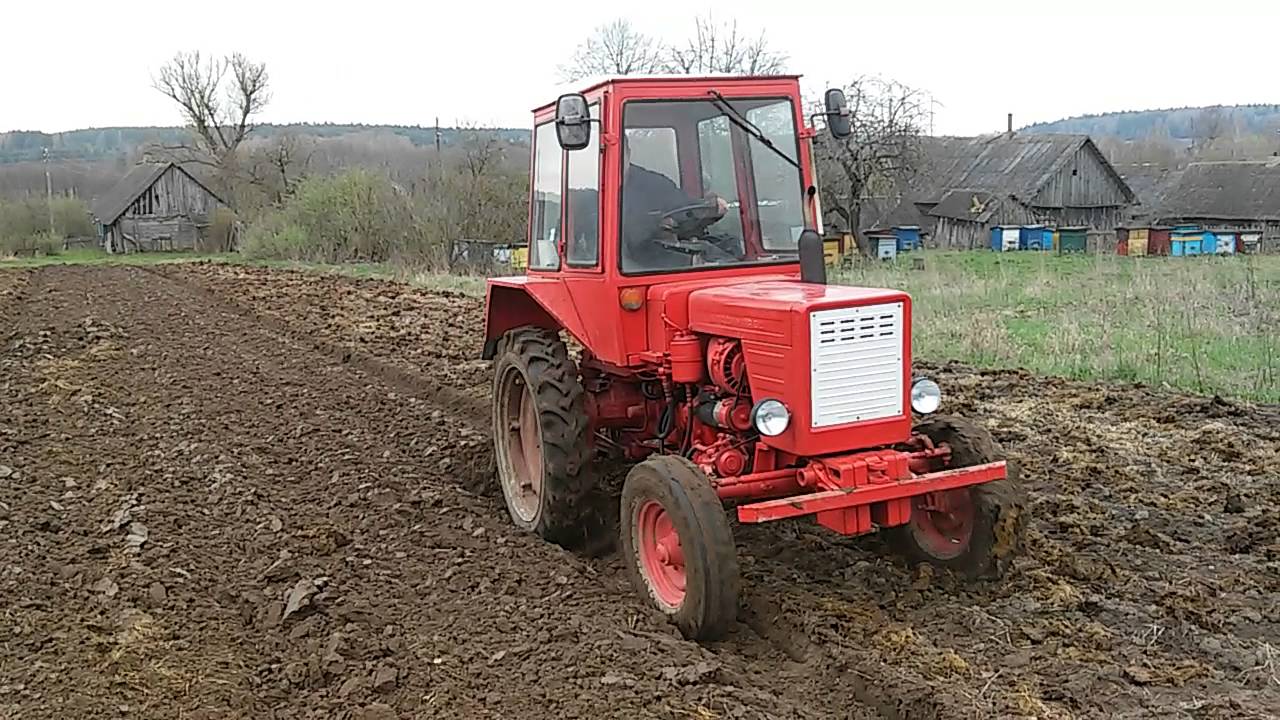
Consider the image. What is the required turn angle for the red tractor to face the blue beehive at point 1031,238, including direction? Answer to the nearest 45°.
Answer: approximately 135° to its left

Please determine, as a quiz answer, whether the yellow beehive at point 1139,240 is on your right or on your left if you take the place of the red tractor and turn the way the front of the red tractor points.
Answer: on your left

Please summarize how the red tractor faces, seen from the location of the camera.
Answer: facing the viewer and to the right of the viewer

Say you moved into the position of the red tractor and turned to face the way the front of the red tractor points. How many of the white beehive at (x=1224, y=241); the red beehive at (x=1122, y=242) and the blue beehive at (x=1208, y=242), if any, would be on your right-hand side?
0

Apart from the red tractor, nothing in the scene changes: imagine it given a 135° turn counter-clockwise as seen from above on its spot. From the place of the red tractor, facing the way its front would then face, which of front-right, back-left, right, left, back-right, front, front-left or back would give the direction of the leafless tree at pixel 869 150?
front

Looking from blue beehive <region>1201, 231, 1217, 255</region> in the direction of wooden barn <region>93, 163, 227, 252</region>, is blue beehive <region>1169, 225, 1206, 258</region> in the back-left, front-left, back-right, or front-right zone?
front-left

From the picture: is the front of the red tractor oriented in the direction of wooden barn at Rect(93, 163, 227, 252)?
no

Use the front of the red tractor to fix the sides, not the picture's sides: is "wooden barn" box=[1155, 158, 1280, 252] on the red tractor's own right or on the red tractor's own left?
on the red tractor's own left

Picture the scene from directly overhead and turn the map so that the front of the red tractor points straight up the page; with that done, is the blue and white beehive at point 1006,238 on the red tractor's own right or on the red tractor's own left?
on the red tractor's own left

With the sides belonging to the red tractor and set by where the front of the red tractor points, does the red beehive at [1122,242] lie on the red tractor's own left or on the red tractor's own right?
on the red tractor's own left

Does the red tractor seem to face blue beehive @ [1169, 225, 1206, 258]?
no

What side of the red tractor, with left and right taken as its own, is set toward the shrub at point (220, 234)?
back

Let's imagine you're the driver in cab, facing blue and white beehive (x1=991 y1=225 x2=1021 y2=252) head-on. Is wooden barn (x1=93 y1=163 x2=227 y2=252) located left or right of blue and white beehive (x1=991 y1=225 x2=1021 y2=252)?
left
